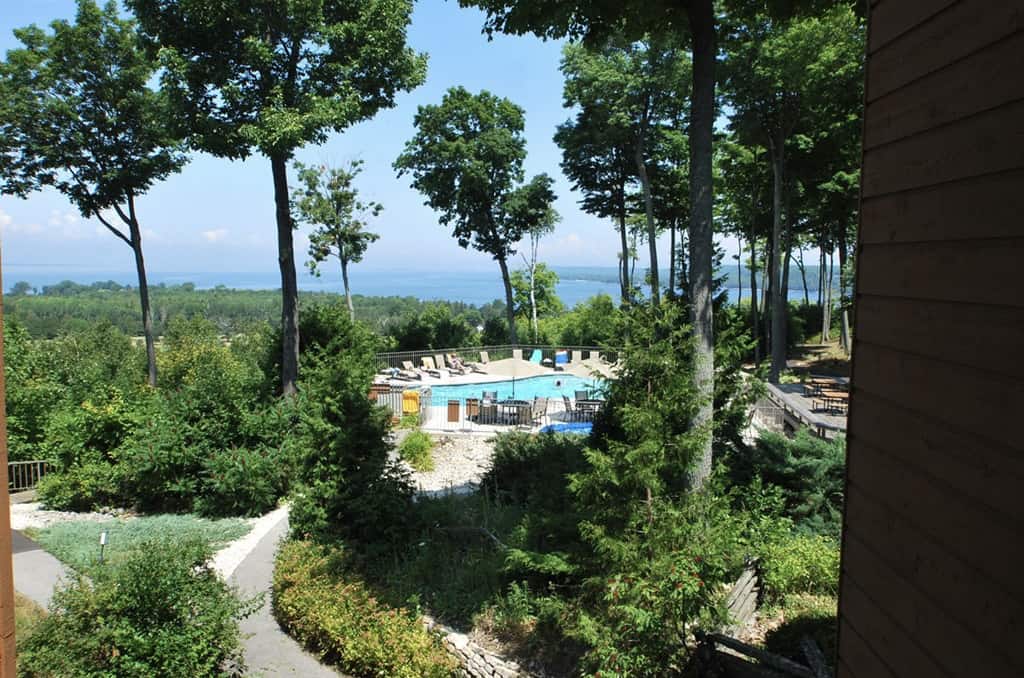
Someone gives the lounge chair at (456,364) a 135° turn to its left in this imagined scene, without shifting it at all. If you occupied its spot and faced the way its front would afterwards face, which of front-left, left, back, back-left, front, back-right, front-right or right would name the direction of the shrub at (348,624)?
back

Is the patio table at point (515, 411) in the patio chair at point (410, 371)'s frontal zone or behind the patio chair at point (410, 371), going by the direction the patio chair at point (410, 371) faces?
frontal zone

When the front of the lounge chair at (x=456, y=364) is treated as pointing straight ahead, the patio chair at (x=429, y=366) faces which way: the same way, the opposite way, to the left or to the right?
the same way

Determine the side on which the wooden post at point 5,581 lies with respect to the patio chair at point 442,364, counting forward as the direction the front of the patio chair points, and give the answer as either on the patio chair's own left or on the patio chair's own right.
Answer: on the patio chair's own right

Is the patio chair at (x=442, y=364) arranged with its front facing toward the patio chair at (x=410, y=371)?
no

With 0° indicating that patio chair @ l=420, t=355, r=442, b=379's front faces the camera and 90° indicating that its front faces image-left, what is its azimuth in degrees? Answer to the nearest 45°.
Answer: approximately 315°

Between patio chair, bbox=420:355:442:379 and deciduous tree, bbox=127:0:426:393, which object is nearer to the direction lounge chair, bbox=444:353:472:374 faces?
the deciduous tree

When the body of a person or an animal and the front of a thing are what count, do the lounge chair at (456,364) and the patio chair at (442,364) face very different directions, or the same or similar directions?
same or similar directions

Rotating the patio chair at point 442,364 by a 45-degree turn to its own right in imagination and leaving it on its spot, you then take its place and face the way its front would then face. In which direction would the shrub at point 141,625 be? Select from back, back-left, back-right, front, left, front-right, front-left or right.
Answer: front

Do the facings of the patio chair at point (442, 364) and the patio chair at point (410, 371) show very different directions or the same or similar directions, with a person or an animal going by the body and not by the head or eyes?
same or similar directions

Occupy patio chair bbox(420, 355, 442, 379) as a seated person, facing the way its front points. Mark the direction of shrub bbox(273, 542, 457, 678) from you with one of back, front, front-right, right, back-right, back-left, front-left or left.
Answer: front-right

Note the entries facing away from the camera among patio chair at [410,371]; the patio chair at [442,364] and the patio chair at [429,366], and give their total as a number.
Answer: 0

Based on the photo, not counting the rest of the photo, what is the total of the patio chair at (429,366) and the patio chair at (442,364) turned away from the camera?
0
